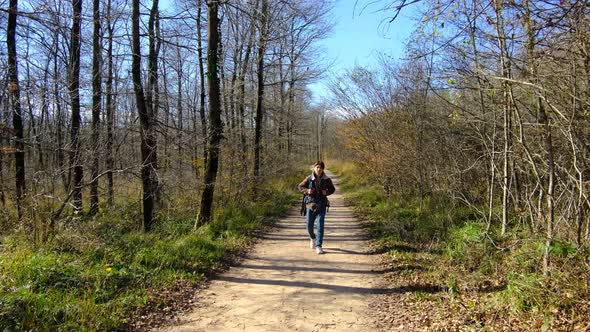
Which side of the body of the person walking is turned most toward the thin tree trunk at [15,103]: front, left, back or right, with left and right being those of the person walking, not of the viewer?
right

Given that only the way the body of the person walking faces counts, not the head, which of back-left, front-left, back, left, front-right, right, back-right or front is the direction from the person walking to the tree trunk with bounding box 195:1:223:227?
back-right

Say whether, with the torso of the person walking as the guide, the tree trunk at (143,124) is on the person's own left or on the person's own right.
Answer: on the person's own right

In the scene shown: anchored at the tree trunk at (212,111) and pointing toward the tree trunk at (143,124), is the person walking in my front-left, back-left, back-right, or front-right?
back-left

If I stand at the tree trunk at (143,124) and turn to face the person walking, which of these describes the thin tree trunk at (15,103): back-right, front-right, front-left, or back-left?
back-right

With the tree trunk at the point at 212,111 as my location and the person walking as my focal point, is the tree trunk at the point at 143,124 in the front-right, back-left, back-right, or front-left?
back-right

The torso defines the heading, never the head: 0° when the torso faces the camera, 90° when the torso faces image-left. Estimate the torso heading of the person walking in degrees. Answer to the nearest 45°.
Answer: approximately 0°
